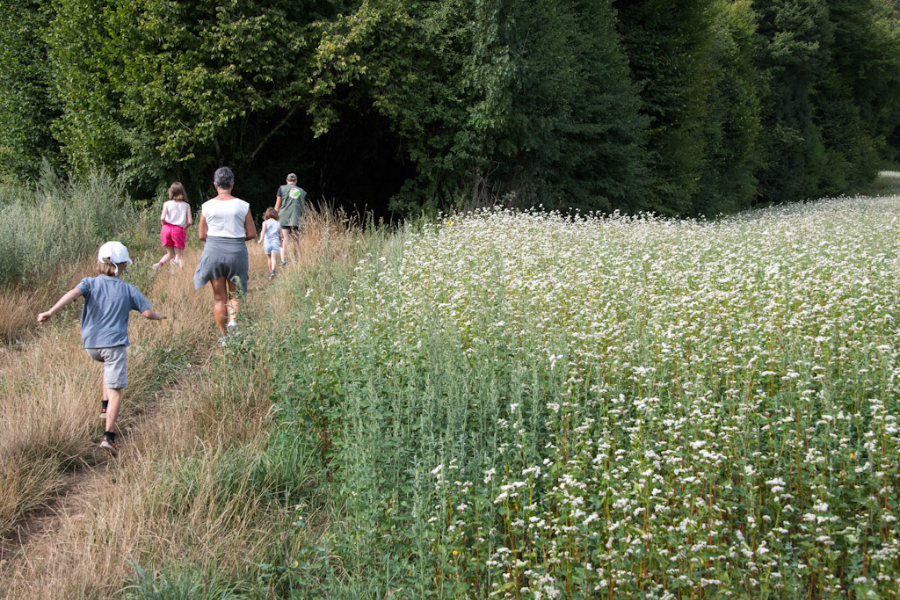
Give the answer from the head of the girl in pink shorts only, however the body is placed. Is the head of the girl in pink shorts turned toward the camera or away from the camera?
away from the camera

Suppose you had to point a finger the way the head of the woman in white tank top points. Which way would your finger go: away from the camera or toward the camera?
away from the camera

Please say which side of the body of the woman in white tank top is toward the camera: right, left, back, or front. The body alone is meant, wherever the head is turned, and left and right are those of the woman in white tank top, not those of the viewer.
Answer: back

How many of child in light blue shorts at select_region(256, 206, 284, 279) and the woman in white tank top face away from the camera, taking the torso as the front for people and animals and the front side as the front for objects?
2

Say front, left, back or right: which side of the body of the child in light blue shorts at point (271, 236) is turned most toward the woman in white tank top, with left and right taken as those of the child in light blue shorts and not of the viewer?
back

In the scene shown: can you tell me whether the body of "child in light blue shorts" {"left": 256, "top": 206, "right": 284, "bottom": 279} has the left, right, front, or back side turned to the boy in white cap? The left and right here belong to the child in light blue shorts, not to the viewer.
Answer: back

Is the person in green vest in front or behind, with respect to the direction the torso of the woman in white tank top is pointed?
in front

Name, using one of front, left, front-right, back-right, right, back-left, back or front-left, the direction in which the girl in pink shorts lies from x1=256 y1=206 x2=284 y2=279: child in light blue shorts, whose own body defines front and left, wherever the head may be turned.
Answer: left

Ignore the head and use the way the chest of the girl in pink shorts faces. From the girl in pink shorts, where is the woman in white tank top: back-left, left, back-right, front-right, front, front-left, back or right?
back

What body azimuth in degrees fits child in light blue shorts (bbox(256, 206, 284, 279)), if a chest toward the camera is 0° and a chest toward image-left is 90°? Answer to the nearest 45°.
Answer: approximately 180°

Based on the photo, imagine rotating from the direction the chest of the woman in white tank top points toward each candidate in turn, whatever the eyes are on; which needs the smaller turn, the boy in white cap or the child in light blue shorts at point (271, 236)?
the child in light blue shorts

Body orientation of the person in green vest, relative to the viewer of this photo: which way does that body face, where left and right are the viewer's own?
facing away from the viewer
